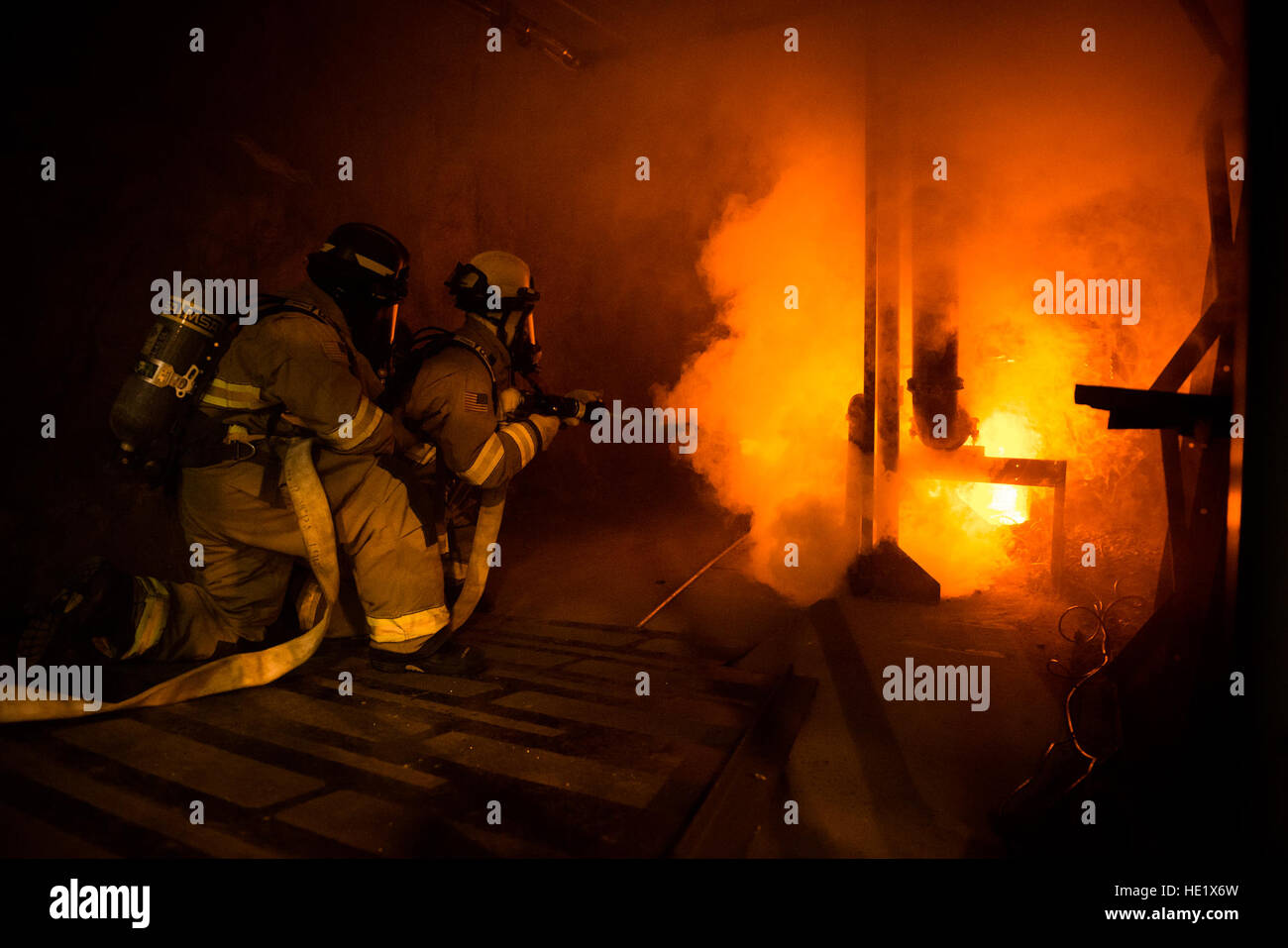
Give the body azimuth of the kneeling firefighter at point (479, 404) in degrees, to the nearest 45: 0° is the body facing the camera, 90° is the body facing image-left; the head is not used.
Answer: approximately 270°

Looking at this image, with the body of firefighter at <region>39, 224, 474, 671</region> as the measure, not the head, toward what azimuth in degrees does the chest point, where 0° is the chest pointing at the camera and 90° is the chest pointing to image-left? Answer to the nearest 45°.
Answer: approximately 270°

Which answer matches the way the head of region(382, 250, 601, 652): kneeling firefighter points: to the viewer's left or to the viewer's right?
to the viewer's right

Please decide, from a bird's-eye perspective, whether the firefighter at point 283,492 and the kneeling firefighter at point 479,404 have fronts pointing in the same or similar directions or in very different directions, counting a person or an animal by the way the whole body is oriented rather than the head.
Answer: same or similar directions

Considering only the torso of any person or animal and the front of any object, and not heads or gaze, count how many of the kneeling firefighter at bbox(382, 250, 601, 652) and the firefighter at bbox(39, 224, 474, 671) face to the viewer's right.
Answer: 2

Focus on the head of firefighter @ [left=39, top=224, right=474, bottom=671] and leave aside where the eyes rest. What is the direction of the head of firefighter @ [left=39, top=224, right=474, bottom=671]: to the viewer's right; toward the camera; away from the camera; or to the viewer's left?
to the viewer's right
